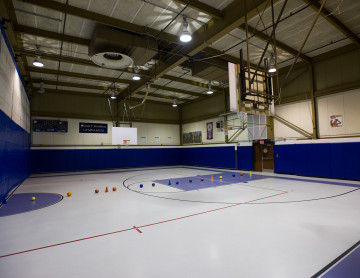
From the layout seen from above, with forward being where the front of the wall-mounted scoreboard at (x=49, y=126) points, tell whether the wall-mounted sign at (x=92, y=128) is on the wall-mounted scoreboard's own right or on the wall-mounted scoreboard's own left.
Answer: on the wall-mounted scoreboard's own left

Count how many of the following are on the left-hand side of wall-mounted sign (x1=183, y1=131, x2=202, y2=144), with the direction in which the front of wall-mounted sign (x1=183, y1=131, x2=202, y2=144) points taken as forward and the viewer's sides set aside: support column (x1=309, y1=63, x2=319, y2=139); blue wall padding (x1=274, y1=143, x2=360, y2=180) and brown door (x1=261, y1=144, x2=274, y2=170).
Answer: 3

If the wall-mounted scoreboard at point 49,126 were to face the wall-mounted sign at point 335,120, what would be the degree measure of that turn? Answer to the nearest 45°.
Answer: approximately 45° to its left

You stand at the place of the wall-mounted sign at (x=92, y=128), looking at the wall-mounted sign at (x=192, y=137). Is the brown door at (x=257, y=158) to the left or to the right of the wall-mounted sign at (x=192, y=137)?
right

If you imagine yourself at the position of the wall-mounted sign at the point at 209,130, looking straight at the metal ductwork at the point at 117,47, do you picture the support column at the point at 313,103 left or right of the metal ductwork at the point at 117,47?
left

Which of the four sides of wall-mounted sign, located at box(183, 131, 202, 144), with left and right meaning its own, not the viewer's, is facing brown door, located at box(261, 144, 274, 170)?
left

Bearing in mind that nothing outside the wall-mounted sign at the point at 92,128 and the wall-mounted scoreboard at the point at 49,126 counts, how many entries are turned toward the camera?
2

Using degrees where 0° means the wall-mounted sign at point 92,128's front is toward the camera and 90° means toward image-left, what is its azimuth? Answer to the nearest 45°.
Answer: approximately 0°
